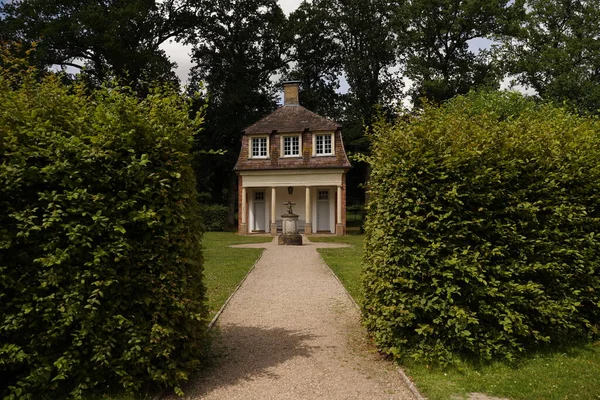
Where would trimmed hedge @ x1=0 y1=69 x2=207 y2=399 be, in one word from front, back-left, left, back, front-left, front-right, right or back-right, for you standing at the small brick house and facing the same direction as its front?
front

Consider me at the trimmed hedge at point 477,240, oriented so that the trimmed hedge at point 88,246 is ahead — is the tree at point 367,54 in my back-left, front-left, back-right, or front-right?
back-right

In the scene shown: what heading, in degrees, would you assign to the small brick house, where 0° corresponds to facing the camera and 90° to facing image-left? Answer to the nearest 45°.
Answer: approximately 0°

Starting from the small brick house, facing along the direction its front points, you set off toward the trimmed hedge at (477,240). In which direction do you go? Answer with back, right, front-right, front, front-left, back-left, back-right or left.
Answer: front

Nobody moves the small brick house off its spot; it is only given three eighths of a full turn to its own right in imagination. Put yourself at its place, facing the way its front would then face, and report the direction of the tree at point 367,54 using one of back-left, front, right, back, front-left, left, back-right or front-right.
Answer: right

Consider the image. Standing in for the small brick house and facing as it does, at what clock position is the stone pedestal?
The stone pedestal is roughly at 12 o'clock from the small brick house.

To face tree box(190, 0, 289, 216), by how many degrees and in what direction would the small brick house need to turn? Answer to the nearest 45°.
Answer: approximately 135° to its right

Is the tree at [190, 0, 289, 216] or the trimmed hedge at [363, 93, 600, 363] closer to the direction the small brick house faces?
the trimmed hedge

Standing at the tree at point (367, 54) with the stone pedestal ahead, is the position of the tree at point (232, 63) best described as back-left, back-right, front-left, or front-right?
front-right
